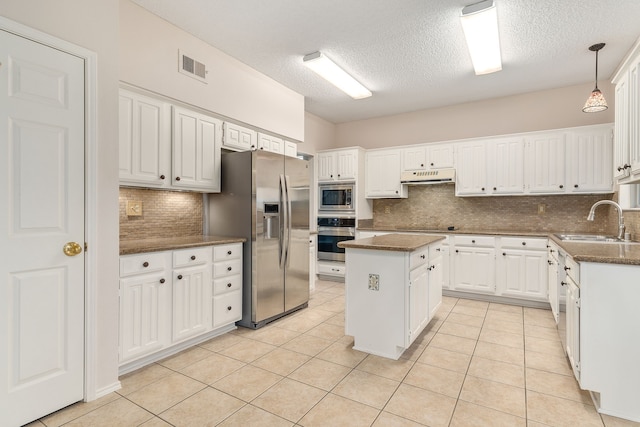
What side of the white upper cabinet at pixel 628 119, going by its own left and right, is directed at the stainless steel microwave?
front

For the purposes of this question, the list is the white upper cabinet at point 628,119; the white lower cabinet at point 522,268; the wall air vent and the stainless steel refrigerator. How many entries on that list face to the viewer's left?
1

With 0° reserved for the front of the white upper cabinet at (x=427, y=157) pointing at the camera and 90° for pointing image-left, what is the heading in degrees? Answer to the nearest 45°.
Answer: approximately 0°

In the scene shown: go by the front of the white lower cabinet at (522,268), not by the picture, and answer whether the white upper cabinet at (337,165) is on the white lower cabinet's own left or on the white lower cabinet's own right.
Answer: on the white lower cabinet's own right

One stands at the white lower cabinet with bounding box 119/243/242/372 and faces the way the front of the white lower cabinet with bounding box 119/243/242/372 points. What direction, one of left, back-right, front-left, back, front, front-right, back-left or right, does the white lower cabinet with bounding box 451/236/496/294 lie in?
front-left

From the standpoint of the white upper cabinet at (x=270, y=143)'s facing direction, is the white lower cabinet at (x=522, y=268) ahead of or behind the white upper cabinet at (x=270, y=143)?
ahead

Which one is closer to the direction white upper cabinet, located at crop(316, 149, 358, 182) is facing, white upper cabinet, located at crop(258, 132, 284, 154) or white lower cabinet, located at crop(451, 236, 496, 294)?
the white upper cabinet

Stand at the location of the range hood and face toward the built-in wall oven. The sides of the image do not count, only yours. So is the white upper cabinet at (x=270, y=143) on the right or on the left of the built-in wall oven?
left

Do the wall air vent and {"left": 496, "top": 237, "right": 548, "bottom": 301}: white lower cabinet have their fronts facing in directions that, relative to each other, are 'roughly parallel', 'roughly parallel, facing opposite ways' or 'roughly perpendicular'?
roughly perpendicular

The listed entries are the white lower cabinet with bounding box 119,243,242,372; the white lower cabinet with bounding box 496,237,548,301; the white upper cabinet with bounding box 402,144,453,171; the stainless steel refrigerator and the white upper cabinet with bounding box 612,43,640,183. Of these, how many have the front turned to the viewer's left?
1

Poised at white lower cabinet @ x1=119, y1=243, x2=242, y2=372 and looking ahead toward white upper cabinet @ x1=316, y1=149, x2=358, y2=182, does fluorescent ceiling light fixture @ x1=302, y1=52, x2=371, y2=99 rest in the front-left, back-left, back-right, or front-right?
front-right

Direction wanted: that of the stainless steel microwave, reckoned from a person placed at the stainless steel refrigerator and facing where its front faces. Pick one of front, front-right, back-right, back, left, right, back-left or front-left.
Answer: left

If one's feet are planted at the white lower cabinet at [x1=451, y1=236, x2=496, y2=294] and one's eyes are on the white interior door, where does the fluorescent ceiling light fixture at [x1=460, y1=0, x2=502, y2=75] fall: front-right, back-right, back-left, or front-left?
front-left

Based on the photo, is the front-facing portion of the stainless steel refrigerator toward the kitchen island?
yes

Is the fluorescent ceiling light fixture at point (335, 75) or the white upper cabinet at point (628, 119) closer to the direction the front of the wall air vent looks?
the white upper cabinet

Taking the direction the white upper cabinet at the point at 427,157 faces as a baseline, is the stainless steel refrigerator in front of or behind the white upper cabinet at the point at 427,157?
in front

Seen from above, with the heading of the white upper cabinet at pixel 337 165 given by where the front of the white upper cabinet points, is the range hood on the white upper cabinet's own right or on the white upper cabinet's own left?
on the white upper cabinet's own left
